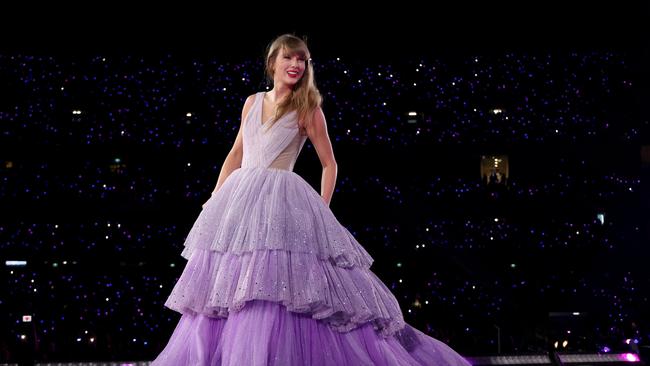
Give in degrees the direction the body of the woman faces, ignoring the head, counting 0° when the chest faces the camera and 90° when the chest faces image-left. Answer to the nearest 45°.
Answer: approximately 45°
